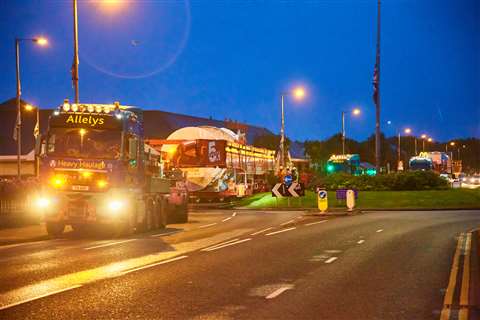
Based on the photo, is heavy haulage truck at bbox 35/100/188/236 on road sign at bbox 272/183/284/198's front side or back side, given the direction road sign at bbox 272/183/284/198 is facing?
on the front side

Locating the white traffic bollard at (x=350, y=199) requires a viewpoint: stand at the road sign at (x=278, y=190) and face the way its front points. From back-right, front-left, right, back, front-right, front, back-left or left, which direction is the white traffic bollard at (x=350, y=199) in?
left

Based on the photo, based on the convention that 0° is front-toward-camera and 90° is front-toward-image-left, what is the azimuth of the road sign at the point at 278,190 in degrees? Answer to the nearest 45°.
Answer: approximately 0°

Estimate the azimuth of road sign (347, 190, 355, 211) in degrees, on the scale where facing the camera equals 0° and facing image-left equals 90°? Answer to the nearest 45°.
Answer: approximately 0°

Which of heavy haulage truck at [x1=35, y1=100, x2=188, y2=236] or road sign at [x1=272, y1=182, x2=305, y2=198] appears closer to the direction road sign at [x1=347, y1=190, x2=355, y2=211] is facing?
the heavy haulage truck
